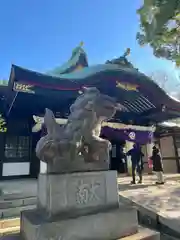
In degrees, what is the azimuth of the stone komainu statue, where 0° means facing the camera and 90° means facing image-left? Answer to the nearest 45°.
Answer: approximately 270°
